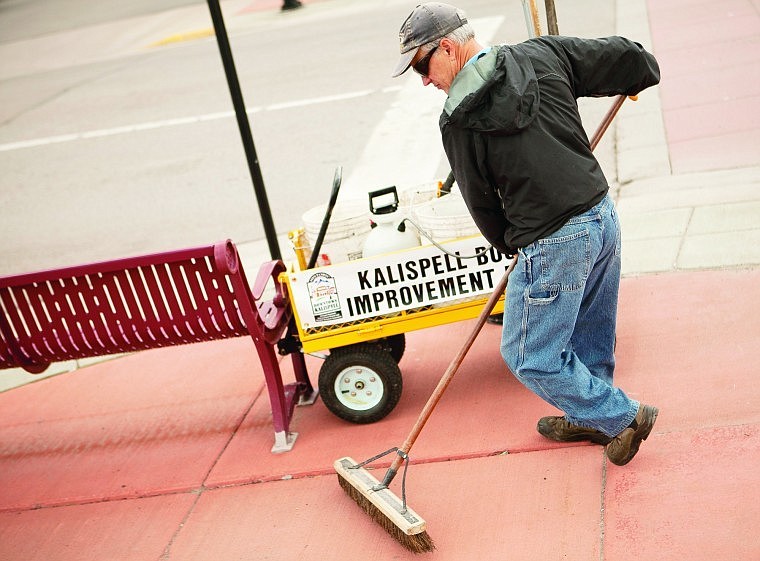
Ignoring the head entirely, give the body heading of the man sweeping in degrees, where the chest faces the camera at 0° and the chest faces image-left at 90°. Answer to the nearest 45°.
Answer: approximately 135°

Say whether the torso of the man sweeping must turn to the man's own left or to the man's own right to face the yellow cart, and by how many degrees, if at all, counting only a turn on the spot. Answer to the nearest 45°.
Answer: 0° — they already face it

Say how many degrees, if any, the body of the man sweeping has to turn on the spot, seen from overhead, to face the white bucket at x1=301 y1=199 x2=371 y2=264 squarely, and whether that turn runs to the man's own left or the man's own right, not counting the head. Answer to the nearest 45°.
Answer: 0° — they already face it

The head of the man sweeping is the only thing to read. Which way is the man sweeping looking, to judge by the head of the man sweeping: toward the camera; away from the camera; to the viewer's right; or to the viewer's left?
to the viewer's left
